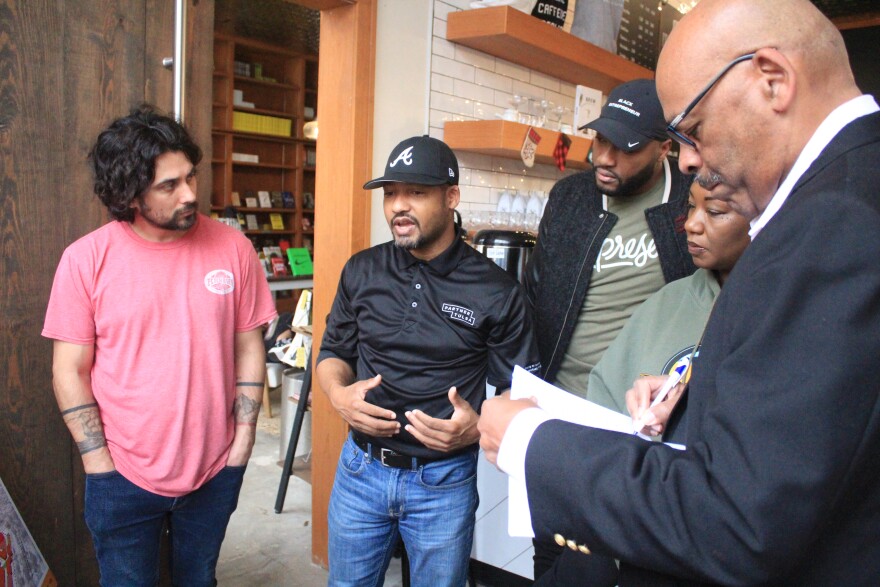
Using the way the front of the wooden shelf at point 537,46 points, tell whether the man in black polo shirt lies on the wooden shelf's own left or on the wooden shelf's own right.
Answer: on the wooden shelf's own right

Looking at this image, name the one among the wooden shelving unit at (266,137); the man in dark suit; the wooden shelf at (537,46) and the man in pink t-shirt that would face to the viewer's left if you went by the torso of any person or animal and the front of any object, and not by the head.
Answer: the man in dark suit

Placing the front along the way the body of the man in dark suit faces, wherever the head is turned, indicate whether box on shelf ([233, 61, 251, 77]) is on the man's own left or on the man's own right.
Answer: on the man's own right

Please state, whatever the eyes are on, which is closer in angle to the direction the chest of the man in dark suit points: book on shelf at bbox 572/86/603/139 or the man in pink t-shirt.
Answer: the man in pink t-shirt

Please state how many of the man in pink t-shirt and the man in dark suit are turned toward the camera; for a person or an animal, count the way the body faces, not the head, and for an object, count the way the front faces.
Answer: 1

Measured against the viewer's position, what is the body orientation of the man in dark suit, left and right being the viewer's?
facing to the left of the viewer

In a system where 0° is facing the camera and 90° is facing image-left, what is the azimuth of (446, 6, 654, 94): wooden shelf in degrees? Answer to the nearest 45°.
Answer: approximately 315°

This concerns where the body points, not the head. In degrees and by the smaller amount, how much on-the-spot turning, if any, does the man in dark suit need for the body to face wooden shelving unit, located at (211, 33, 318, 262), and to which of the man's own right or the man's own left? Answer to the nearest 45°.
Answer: approximately 45° to the man's own right
